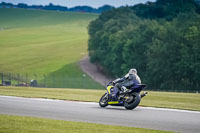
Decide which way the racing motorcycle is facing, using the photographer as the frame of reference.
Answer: facing away from the viewer and to the left of the viewer
